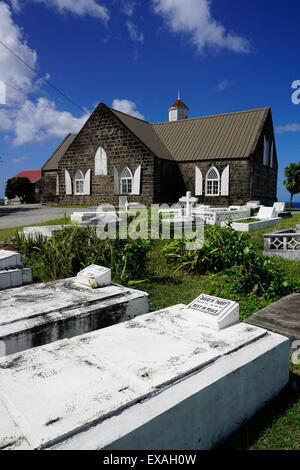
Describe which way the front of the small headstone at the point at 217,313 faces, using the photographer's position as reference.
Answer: facing the viewer and to the left of the viewer

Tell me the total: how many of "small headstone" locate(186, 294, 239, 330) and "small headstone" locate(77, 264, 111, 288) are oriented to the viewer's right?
0

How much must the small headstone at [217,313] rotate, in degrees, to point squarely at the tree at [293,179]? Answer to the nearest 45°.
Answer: approximately 135° to its right

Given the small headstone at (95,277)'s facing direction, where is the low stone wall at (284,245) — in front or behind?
behind

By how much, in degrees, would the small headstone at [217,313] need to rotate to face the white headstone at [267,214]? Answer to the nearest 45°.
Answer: approximately 135° to its right

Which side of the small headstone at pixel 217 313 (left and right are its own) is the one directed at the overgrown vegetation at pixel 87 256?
right

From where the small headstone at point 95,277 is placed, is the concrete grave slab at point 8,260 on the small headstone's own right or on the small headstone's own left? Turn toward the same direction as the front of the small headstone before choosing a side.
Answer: on the small headstone's own right

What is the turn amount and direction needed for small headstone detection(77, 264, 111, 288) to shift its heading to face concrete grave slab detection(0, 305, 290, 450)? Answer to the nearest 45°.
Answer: approximately 45° to its left

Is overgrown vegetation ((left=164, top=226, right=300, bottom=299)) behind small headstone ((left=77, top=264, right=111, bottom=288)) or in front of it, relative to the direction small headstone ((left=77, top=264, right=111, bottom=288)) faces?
behind

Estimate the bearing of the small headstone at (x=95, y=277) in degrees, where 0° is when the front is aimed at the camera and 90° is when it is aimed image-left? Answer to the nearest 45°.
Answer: approximately 45°

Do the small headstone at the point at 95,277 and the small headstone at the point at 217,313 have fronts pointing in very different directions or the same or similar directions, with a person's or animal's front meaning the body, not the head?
same or similar directions

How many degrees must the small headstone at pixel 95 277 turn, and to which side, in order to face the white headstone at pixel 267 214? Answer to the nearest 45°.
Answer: approximately 180°

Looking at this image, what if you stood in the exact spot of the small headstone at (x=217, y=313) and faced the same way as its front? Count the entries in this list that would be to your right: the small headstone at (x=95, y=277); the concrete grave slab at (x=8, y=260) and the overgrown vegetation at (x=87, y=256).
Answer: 3

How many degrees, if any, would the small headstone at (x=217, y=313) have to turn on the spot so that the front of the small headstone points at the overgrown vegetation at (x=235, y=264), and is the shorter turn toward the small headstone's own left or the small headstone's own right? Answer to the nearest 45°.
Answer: approximately 135° to the small headstone's own right
